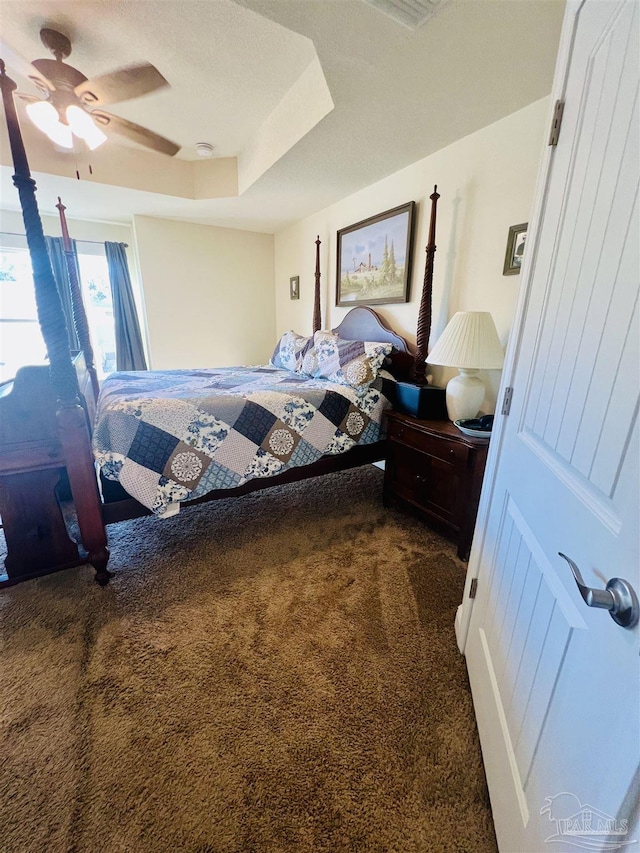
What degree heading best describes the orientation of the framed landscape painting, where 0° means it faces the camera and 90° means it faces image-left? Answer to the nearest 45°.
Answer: approximately 45°

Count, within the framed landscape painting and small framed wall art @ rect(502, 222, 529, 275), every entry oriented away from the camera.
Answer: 0

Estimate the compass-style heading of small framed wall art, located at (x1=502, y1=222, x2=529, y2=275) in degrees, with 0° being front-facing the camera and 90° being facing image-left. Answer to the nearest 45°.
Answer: approximately 45°

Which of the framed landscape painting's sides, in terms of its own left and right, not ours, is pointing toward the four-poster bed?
front

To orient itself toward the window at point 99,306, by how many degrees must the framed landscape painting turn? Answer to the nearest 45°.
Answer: approximately 45° to its right

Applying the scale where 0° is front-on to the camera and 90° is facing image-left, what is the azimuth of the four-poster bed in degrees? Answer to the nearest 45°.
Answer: approximately 45°

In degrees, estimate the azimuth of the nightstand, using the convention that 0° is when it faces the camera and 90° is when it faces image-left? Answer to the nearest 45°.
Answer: approximately 45°

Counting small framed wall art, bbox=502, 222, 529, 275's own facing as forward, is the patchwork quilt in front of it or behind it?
in front

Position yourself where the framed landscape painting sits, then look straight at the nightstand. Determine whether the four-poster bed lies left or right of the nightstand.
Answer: right

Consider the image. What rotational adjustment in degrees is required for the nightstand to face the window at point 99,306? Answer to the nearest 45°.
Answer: approximately 45° to its right
